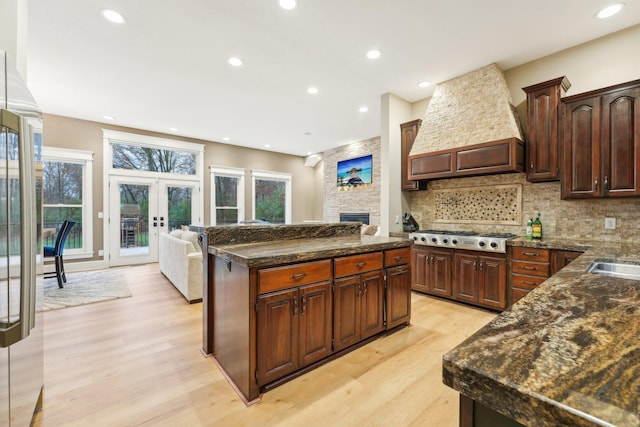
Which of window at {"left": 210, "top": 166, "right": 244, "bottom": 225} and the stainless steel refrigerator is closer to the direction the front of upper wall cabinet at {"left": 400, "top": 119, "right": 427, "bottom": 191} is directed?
the stainless steel refrigerator

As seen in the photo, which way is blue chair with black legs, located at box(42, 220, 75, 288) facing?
to the viewer's left

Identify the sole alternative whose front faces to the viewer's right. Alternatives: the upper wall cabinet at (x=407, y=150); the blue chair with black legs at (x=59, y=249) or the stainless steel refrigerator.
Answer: the stainless steel refrigerator

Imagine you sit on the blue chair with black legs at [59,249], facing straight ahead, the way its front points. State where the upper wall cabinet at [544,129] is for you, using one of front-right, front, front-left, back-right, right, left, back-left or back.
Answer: back-left

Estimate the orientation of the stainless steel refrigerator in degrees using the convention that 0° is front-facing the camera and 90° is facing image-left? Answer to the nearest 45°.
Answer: approximately 270°

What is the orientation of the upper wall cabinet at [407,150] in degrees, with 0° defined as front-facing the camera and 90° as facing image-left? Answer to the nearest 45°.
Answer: approximately 45°

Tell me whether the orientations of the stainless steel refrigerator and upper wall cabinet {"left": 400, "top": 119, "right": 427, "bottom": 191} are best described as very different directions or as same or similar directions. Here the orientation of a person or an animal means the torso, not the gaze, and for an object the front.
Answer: very different directions

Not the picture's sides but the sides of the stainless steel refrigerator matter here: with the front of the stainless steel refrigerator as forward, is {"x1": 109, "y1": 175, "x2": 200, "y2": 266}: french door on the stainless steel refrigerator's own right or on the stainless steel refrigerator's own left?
on the stainless steel refrigerator's own left

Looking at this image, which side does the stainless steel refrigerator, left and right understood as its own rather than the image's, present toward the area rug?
left

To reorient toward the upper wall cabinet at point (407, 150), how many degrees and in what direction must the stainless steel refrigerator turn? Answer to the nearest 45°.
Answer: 0° — it already faces it

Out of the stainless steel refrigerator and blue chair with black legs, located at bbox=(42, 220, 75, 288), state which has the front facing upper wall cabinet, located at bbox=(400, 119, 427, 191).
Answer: the stainless steel refrigerator

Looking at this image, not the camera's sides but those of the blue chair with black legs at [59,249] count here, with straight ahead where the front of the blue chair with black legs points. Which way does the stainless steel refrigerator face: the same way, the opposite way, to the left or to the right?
the opposite way
